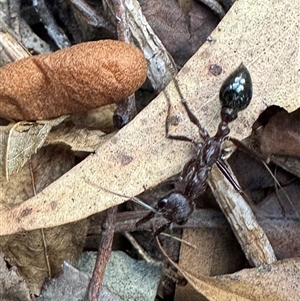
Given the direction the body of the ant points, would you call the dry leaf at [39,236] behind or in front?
in front

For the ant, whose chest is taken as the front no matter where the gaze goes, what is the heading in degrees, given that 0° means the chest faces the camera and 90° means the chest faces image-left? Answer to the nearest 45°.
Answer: approximately 45°

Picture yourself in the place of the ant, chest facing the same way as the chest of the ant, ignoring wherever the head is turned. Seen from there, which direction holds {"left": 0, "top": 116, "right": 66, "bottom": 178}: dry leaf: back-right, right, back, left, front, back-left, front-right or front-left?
front-right

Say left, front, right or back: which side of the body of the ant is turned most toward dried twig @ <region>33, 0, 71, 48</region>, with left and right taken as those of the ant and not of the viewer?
right

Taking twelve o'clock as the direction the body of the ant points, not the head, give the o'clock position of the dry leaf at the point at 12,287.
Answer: The dry leaf is roughly at 1 o'clock from the ant.
